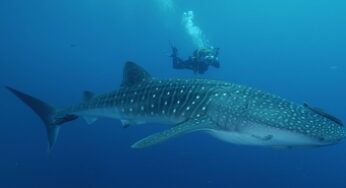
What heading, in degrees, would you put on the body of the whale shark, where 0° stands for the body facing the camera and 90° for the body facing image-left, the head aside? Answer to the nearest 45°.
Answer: approximately 270°

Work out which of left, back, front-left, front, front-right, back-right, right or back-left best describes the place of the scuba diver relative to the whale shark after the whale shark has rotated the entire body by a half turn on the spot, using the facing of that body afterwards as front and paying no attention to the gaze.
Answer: right
